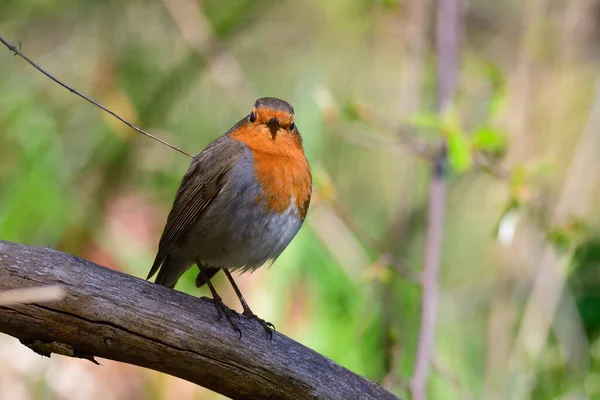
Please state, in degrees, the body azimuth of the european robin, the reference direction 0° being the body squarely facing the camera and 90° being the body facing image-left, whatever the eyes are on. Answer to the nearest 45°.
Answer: approximately 315°

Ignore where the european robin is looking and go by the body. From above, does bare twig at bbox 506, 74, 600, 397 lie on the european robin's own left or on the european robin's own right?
on the european robin's own left
